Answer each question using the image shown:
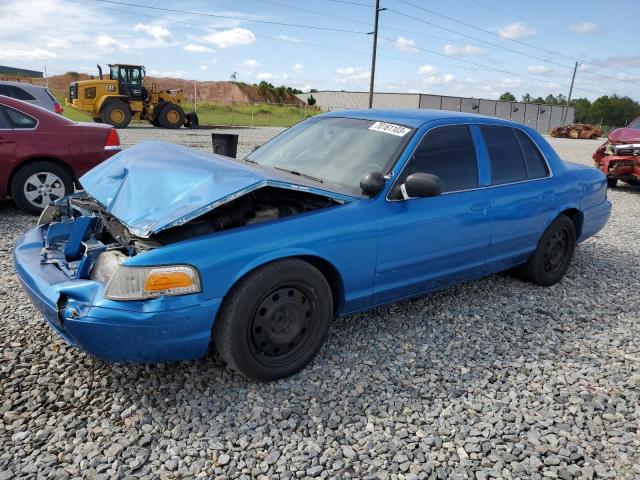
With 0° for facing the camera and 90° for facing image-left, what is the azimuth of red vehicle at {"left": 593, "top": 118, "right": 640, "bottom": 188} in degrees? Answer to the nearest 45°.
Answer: approximately 45°

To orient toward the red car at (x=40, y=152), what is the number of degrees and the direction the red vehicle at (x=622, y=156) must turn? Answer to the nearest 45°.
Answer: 0° — it already faces it

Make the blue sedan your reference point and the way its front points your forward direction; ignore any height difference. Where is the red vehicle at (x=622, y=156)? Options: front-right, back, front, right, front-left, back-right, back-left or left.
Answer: back

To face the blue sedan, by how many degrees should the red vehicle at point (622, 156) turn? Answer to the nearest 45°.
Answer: approximately 45° to its left

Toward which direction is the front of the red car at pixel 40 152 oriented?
to the viewer's left

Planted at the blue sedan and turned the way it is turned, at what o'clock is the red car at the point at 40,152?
The red car is roughly at 3 o'clock from the blue sedan.

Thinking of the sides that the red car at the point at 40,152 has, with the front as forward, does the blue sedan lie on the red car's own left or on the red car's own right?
on the red car's own left

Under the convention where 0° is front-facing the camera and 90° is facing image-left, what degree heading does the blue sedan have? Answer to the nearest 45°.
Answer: approximately 45°

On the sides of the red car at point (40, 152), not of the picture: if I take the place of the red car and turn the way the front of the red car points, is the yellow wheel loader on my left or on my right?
on my right

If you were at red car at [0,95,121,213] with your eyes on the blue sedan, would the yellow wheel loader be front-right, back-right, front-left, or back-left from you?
back-left

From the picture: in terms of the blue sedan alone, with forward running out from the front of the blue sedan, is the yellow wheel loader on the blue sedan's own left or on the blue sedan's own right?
on the blue sedan's own right
